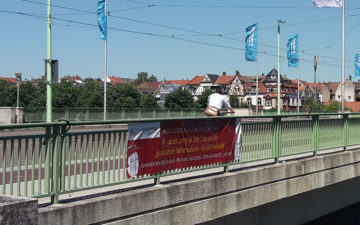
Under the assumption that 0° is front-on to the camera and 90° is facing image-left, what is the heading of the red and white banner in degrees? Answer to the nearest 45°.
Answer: approximately 315°

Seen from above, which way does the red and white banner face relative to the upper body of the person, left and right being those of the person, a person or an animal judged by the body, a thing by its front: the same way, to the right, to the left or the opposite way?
to the right

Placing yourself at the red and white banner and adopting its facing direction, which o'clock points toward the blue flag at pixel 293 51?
The blue flag is roughly at 8 o'clock from the red and white banner.

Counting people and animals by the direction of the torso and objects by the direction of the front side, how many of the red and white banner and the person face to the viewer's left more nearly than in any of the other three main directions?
0

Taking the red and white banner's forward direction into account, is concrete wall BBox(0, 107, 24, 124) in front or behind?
behind

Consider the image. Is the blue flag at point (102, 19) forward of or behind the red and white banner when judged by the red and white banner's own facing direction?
behind

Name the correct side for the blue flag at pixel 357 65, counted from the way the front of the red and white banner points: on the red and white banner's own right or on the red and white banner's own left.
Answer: on the red and white banner's own left

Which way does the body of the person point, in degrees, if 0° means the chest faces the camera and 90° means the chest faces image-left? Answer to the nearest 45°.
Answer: approximately 225°
